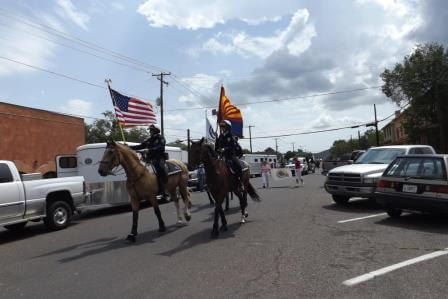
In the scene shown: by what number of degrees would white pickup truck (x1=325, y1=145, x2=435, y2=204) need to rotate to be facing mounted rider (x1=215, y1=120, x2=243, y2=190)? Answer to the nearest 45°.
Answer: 0° — it already faces them

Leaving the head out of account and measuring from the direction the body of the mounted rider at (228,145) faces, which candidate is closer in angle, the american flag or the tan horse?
the tan horse

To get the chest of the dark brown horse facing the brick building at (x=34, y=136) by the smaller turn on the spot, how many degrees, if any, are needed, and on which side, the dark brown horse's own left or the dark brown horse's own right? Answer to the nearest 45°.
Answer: approximately 90° to the dark brown horse's own right

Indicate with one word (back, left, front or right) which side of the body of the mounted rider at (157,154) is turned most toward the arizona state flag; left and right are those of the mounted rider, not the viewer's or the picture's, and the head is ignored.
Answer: back

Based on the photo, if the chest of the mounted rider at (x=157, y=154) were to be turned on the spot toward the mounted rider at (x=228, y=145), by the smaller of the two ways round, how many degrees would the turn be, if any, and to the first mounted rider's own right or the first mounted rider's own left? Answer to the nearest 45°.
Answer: approximately 135° to the first mounted rider's own left

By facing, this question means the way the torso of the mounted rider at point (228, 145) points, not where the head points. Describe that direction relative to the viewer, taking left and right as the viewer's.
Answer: facing the viewer and to the left of the viewer
